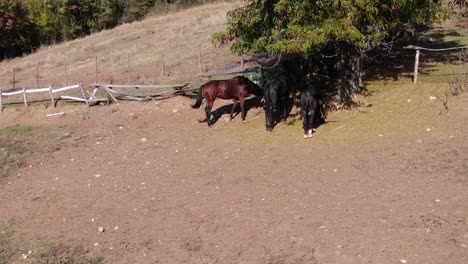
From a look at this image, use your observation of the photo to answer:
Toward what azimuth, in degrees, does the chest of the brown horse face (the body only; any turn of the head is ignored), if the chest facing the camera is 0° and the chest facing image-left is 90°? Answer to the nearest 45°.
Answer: approximately 270°

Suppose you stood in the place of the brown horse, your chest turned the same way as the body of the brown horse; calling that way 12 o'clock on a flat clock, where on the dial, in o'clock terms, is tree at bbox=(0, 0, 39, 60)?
The tree is roughly at 8 o'clock from the brown horse.

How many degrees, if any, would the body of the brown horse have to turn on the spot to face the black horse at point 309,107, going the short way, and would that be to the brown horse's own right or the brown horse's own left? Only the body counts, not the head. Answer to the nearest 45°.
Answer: approximately 45° to the brown horse's own right

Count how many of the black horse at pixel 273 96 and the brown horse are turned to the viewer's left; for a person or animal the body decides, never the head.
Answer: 0
